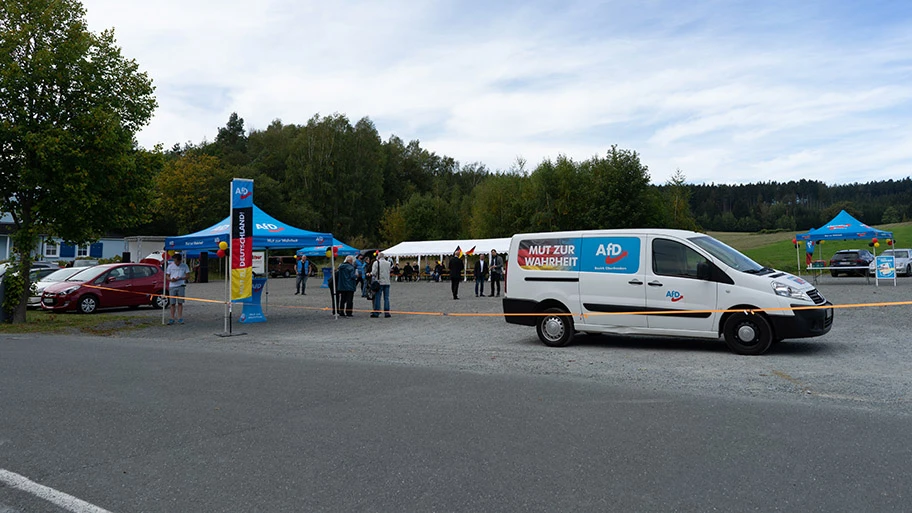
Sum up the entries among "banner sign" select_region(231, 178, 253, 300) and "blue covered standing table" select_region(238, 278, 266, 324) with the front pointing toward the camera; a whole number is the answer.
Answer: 2

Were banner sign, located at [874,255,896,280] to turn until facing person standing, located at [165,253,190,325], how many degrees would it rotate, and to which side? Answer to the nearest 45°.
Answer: approximately 45° to its right

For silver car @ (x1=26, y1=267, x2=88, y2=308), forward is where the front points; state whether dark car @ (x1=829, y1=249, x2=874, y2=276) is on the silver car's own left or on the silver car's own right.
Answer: on the silver car's own left

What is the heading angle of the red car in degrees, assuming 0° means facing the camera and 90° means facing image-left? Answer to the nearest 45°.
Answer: approximately 45°

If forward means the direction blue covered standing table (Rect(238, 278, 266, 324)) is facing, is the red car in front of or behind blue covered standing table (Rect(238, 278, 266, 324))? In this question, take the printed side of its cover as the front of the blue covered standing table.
behind

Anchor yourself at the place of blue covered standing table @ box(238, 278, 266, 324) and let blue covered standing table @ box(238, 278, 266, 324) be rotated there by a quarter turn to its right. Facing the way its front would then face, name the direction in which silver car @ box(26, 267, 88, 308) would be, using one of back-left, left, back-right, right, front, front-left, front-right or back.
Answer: front-right

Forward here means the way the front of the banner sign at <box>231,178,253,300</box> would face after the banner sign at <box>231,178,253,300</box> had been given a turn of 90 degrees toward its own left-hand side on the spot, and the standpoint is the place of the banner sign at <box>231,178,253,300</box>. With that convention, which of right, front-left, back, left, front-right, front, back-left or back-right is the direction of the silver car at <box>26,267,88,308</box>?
back-left

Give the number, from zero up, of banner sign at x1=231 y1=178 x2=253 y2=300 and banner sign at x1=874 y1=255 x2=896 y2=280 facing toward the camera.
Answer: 2

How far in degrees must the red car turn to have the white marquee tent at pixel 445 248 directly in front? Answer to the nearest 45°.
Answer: approximately 180°

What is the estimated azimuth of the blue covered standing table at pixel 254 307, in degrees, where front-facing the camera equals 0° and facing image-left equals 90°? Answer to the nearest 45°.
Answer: approximately 0°

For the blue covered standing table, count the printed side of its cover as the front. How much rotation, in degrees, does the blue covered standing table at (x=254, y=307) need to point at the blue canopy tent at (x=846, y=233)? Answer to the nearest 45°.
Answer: approximately 90° to its left
